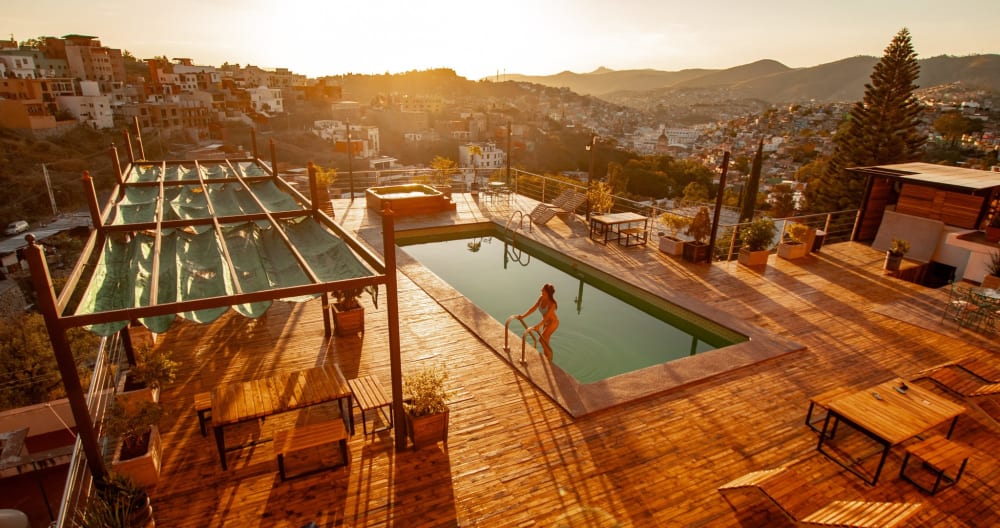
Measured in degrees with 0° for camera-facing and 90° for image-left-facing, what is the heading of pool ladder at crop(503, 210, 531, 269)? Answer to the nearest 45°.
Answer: approximately 45°

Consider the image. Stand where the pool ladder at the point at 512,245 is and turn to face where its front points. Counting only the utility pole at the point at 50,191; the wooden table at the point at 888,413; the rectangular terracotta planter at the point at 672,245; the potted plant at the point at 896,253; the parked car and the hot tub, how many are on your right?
3

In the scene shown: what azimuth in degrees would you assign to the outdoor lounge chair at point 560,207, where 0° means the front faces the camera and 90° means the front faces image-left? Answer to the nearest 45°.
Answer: approximately 45°

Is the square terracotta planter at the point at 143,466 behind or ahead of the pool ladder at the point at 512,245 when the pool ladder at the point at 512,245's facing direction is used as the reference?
ahead

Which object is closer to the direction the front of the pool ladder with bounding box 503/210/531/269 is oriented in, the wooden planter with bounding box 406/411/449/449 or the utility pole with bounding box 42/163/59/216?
the wooden planter

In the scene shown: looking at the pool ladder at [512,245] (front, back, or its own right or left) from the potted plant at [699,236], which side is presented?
left

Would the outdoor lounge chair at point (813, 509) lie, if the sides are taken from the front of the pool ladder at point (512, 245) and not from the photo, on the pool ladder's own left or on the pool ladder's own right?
on the pool ladder's own left

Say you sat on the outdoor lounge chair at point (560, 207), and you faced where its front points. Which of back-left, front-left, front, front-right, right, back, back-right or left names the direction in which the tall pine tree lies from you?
back

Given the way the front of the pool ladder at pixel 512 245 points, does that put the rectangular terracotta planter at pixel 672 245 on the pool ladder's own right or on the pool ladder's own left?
on the pool ladder's own left
